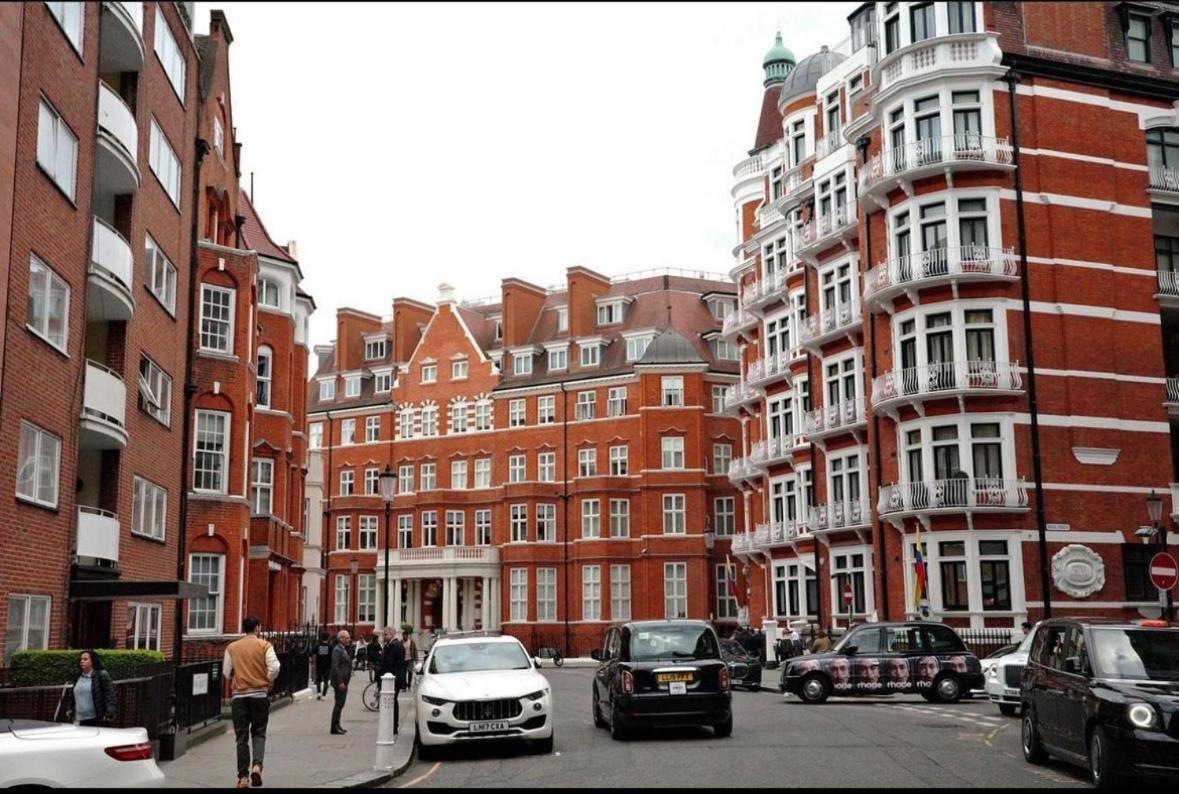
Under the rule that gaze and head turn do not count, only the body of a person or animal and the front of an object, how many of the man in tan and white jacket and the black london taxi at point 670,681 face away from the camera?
2

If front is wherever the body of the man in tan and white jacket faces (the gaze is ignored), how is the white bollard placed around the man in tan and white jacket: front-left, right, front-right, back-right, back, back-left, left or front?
front-right

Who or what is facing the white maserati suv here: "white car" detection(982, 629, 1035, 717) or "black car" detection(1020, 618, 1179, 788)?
the white car

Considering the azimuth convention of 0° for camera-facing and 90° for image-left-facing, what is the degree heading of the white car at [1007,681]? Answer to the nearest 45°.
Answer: approximately 45°

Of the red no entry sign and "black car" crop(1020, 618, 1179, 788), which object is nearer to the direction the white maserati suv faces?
the black car

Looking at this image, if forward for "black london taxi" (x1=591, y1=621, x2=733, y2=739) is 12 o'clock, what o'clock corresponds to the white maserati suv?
The white maserati suv is roughly at 8 o'clock from the black london taxi.

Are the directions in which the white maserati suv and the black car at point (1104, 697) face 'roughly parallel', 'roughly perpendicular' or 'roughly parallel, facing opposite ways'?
roughly parallel

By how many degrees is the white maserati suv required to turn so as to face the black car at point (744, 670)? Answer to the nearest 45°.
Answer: approximately 180°

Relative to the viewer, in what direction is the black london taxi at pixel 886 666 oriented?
to the viewer's left

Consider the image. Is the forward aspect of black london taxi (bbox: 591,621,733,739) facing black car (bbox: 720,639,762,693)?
yes

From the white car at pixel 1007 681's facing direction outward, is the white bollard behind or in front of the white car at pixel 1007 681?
in front

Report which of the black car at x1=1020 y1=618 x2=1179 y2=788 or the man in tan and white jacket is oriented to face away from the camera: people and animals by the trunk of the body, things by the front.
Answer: the man in tan and white jacket

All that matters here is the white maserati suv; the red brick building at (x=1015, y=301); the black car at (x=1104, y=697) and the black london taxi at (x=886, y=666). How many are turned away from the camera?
0

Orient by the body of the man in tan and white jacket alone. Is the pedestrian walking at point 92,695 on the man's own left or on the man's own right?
on the man's own left

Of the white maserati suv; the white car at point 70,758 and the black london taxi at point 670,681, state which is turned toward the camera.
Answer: the white maserati suv

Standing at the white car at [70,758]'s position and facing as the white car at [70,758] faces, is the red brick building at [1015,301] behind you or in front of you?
behind

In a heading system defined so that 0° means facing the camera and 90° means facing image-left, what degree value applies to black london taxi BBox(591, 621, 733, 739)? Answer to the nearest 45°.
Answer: approximately 180°

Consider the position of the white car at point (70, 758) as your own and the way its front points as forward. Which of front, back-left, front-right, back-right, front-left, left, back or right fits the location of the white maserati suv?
back-right

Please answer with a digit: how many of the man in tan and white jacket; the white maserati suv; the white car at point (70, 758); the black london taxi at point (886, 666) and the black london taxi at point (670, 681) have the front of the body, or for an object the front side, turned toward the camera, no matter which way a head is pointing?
1
